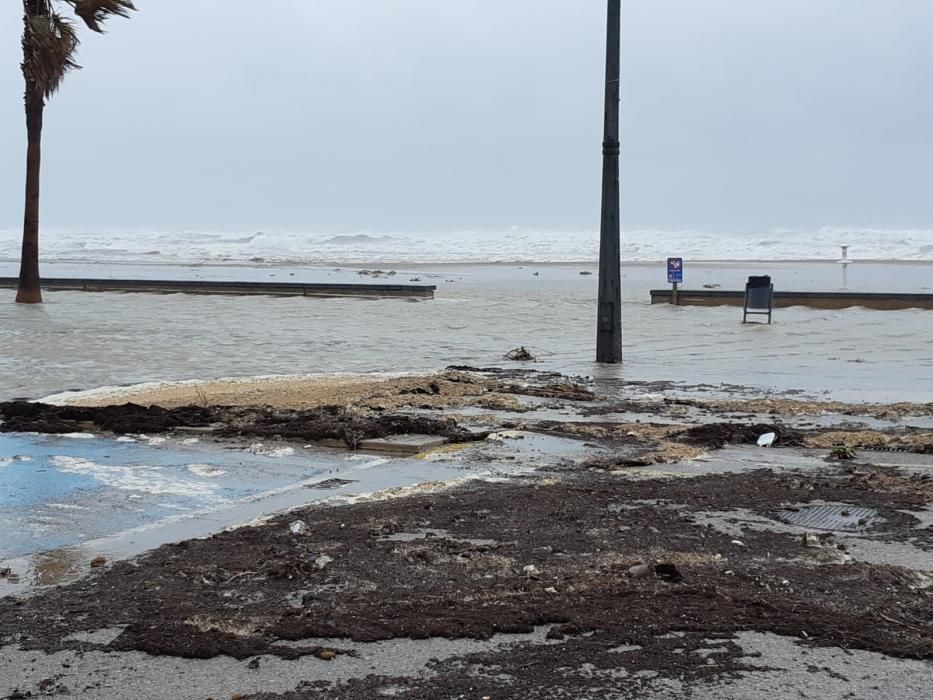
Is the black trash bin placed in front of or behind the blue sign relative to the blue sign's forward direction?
in front

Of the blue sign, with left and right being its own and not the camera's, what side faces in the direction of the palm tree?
right

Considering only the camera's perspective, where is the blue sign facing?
facing the viewer

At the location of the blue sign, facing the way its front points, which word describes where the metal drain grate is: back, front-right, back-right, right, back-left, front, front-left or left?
front

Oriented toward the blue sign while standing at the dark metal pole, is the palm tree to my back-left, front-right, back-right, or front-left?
front-left

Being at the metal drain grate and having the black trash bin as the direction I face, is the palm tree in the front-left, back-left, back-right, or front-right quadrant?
front-left

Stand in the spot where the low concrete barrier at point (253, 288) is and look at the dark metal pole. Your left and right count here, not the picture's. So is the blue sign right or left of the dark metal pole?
left

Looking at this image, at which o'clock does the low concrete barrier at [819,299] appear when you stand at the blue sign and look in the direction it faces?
The low concrete barrier is roughly at 9 o'clock from the blue sign.

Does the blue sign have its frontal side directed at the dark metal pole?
yes
